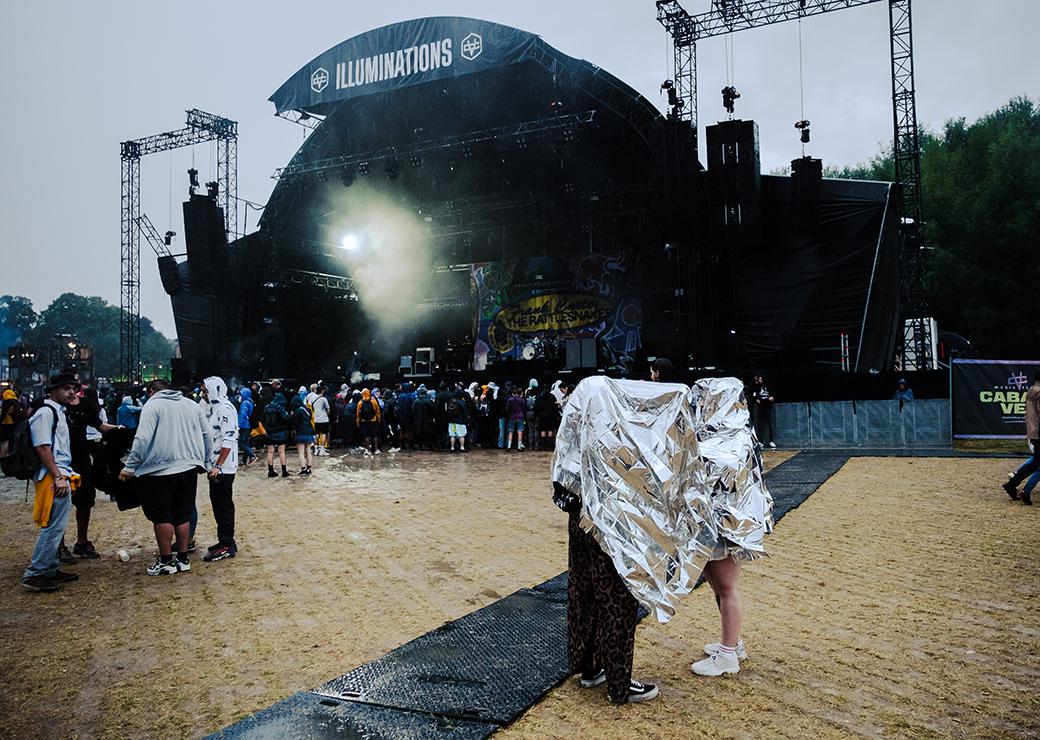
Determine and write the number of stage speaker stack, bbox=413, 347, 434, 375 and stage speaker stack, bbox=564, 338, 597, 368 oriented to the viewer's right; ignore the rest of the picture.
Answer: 0

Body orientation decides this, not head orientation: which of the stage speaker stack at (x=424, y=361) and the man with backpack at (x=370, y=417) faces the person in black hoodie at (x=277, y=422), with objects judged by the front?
the stage speaker stack

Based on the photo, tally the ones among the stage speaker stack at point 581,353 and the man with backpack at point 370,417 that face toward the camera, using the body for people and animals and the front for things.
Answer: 1

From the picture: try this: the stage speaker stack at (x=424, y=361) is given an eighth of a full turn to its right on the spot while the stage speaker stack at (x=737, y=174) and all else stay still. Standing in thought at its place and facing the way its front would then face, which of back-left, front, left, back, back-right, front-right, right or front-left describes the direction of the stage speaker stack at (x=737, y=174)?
left

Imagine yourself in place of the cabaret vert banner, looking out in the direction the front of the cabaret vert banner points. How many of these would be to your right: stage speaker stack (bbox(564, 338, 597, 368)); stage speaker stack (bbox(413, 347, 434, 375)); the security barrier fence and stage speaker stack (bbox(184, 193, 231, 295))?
4

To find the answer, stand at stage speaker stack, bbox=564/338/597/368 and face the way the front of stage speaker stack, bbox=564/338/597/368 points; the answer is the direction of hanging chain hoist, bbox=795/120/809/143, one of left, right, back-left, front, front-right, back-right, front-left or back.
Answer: left

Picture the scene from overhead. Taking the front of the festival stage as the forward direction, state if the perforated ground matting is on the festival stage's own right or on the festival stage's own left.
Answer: on the festival stage's own left

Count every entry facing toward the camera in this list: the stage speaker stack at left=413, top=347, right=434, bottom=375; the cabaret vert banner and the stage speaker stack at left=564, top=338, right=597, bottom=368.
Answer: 3

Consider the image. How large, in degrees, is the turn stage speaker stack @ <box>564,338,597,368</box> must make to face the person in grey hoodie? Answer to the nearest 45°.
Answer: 0° — it already faces them

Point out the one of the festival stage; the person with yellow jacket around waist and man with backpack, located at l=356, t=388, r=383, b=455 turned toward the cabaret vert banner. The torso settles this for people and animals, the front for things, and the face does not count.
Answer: the person with yellow jacket around waist

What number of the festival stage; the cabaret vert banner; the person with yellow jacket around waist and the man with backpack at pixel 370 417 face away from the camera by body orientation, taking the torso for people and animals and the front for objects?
1

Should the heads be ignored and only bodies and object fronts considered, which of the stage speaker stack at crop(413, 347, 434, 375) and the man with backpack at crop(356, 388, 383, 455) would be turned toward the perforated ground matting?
the stage speaker stack

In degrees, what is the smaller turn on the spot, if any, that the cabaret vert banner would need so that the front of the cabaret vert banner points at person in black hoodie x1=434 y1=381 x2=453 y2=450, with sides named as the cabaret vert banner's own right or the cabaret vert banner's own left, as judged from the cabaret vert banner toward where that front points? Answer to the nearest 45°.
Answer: approximately 90° to the cabaret vert banner's own right

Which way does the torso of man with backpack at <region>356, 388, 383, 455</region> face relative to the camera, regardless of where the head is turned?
away from the camera
